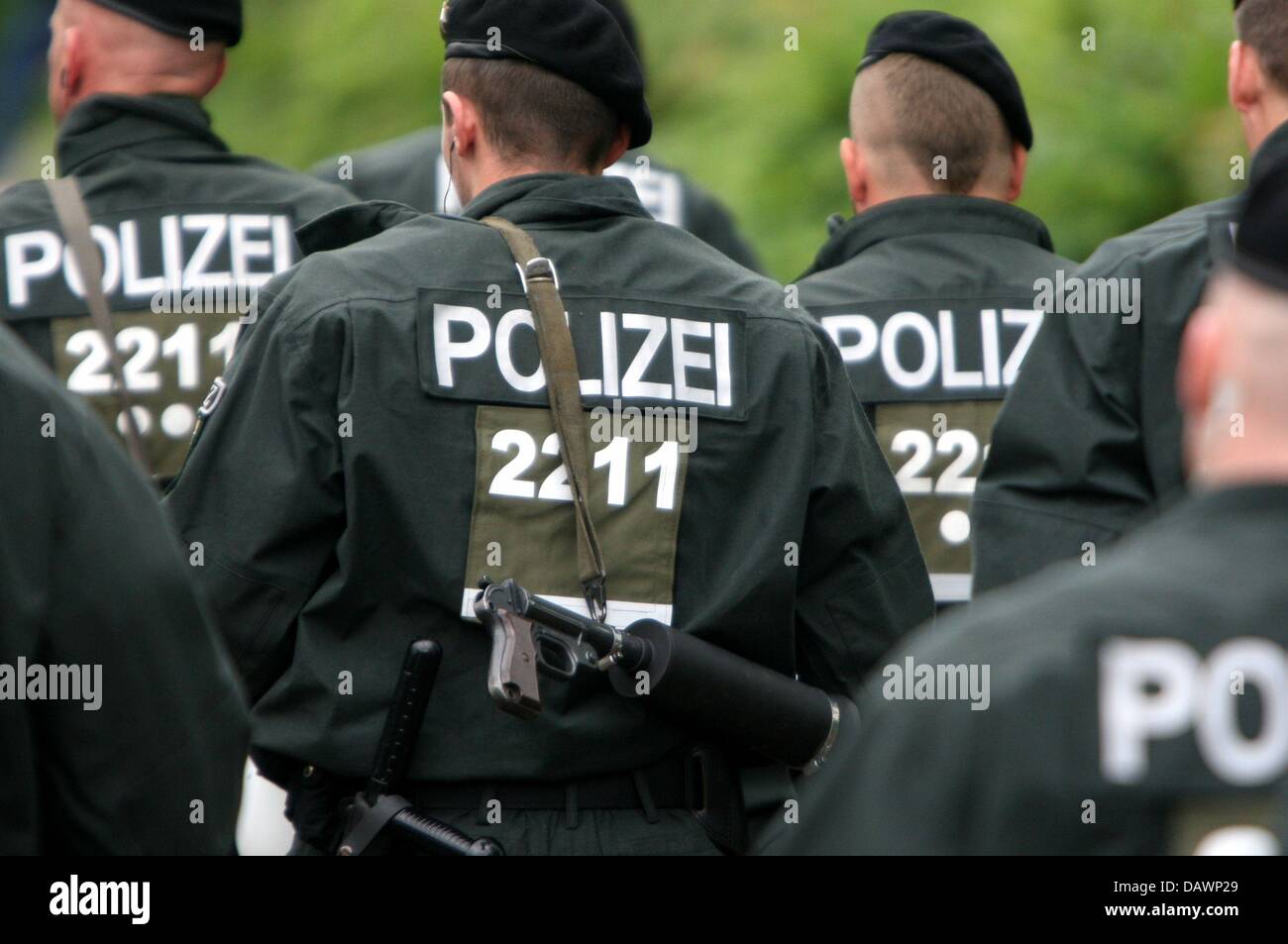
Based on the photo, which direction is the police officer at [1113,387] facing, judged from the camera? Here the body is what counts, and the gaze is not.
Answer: away from the camera

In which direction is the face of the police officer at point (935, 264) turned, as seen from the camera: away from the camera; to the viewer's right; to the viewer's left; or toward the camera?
away from the camera

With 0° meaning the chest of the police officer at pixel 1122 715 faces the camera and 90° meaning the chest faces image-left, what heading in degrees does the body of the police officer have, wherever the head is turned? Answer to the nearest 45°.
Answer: approximately 180°

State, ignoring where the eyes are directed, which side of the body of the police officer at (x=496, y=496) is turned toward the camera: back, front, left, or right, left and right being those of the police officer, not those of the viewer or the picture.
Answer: back

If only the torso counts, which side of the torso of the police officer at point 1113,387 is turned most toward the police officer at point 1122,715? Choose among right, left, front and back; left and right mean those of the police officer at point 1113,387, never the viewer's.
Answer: back

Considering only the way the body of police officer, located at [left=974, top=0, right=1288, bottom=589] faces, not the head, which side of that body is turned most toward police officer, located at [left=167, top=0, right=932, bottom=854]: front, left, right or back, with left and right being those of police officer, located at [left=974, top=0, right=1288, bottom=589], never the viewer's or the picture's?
left

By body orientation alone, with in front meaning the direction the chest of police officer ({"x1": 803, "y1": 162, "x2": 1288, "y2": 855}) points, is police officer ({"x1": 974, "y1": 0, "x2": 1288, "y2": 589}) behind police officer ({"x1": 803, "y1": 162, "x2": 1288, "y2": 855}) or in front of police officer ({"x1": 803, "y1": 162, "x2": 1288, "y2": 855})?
in front

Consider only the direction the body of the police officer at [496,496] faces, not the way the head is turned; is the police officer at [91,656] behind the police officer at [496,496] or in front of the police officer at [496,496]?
behind

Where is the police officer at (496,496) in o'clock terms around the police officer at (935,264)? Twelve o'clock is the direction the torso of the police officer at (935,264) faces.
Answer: the police officer at (496,496) is roughly at 7 o'clock from the police officer at (935,264).

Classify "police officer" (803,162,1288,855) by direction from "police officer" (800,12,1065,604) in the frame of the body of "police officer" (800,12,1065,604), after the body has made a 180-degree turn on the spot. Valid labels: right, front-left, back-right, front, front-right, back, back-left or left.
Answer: front

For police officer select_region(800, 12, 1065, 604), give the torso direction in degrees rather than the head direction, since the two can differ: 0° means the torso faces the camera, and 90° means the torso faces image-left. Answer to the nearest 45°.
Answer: approximately 180°
